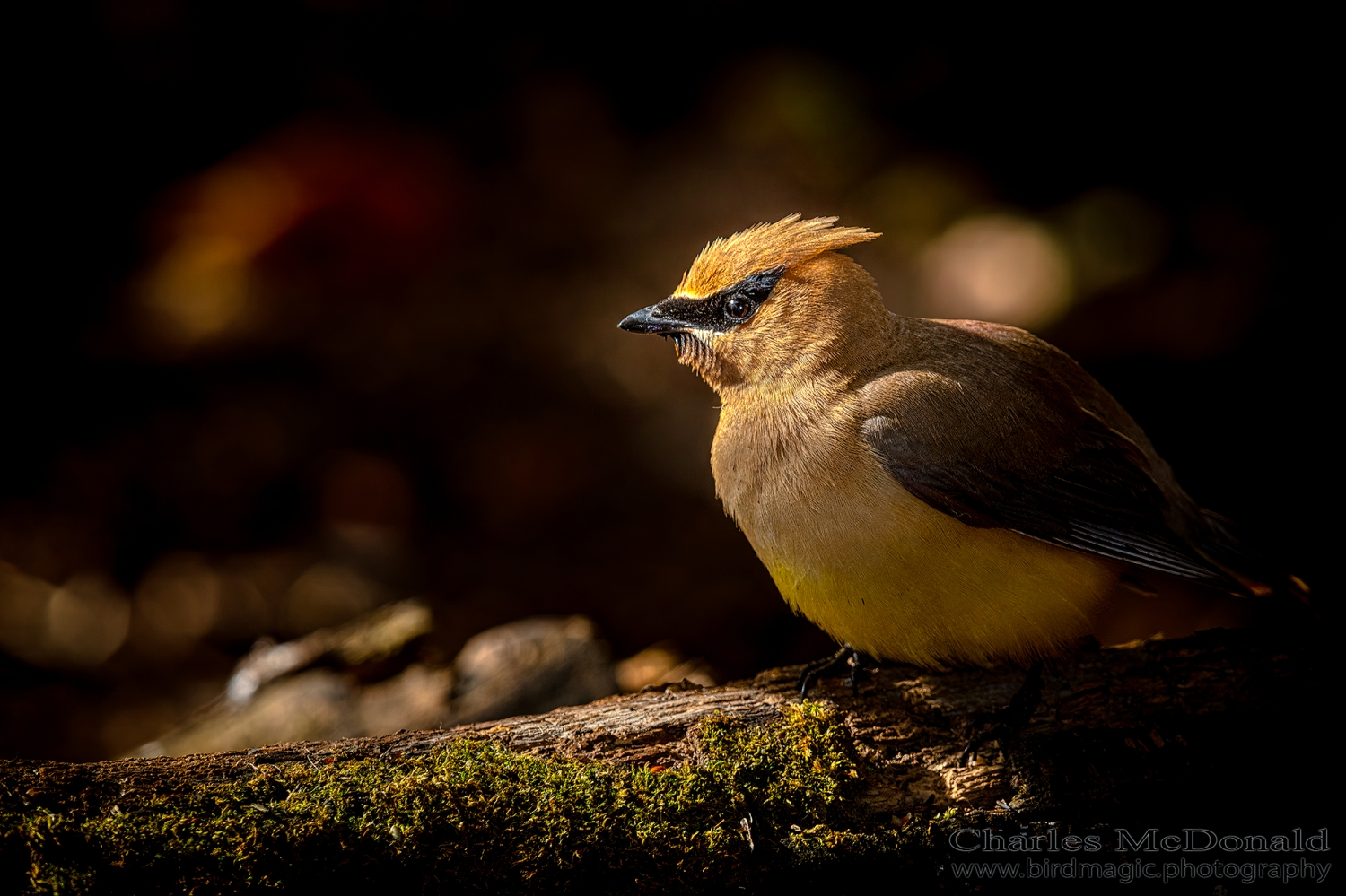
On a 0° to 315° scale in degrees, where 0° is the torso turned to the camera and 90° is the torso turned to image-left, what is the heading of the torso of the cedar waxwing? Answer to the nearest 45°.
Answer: approximately 90°
